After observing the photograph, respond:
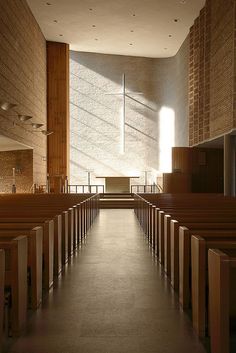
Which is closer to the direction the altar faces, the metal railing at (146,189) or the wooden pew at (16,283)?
the wooden pew

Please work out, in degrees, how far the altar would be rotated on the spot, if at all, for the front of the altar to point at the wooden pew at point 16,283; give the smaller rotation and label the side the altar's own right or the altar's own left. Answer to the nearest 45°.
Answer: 0° — it already faces it

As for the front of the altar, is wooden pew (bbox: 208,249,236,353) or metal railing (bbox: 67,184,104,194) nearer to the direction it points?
the wooden pew

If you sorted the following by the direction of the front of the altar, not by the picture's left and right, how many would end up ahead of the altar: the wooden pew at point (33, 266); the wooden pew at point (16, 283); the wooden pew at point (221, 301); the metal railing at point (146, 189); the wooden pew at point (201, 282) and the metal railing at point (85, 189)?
4

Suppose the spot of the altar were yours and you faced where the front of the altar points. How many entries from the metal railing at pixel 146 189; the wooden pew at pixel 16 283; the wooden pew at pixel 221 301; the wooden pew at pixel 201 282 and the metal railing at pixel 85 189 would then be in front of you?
3

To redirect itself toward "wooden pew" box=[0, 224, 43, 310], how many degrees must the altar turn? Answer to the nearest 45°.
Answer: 0° — it already faces it

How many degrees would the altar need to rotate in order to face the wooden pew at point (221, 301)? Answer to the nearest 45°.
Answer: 0° — it already faces it

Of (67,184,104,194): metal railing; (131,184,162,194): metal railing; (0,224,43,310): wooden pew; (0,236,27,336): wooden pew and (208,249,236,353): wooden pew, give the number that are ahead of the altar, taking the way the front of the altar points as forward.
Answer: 3

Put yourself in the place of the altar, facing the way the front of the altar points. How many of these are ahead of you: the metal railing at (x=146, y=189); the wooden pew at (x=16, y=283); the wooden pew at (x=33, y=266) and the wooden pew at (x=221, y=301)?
3

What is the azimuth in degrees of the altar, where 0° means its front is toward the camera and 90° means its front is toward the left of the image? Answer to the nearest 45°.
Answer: approximately 0°

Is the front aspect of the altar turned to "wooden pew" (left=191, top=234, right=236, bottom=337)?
yes
